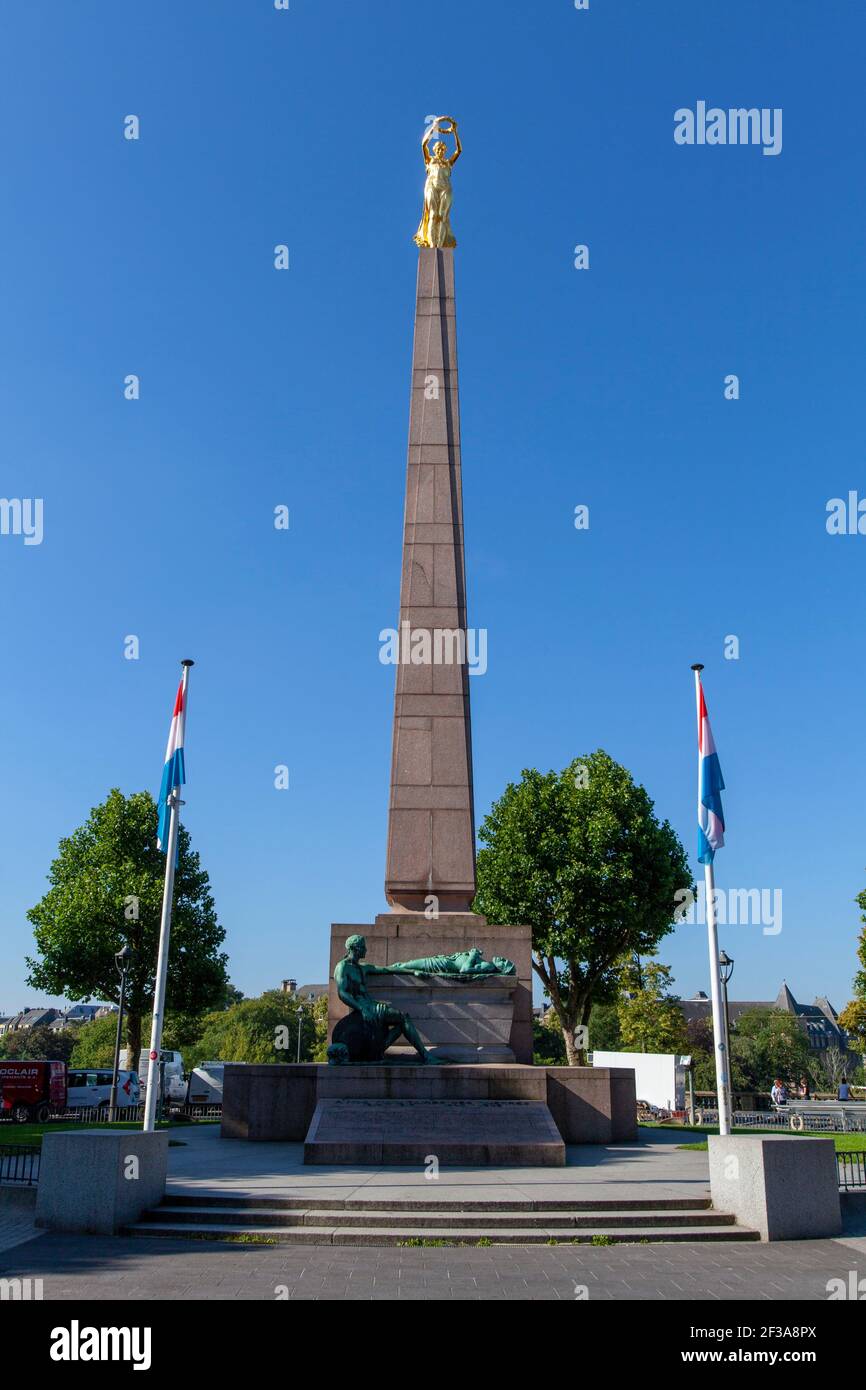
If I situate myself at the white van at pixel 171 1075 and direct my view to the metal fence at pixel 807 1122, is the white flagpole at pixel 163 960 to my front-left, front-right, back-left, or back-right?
front-right

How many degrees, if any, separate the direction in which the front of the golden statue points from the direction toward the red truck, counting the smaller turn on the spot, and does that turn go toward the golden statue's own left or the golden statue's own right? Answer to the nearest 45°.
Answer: approximately 135° to the golden statue's own right

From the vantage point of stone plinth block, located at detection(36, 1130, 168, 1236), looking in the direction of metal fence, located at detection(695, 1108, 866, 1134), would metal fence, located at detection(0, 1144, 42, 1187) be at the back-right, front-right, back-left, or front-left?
front-left

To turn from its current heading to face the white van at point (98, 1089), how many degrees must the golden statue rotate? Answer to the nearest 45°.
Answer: approximately 135° to its right

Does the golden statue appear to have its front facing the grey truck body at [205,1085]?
no

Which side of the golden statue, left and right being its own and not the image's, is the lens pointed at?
front

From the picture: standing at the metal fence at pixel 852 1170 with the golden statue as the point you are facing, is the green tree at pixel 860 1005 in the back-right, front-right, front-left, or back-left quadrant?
front-right
